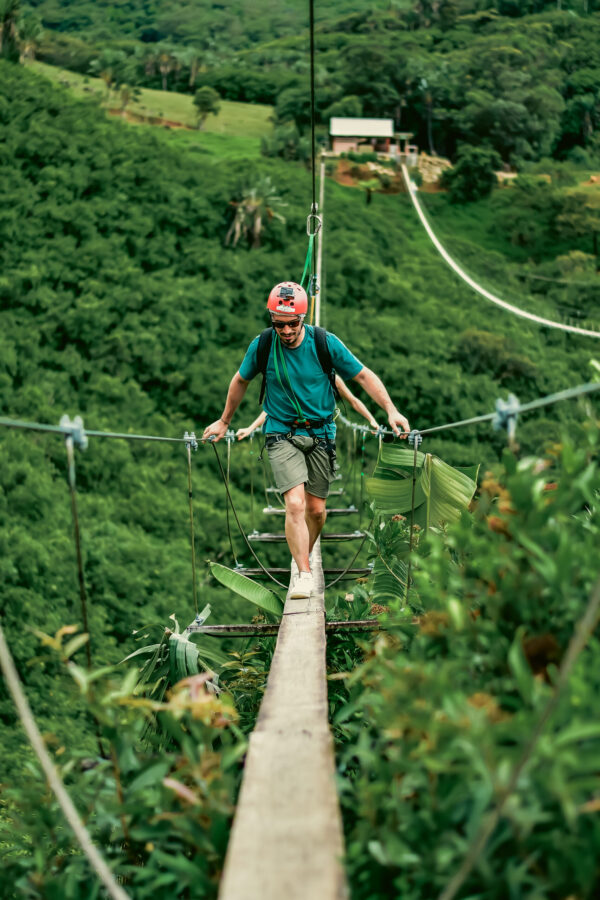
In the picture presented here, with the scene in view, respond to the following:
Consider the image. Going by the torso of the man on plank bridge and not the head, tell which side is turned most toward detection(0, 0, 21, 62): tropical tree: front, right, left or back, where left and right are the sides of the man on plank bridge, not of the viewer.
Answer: back

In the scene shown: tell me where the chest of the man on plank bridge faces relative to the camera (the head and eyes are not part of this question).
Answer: toward the camera

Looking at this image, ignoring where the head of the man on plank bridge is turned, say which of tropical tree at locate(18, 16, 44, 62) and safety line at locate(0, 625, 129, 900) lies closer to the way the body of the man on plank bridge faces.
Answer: the safety line

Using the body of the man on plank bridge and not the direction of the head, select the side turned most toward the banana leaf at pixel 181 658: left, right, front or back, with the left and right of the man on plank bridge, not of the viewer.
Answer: front

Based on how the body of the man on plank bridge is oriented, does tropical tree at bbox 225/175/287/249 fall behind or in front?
behind

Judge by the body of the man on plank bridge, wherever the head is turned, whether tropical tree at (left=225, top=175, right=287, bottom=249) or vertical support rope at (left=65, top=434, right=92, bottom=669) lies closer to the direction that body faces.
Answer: the vertical support rope

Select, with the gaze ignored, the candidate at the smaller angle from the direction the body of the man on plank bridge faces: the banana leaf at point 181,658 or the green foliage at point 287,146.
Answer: the banana leaf

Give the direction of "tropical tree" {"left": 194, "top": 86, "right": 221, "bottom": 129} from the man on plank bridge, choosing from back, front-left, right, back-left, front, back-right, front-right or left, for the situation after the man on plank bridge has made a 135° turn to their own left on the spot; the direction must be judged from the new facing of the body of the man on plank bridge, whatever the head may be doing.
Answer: front-left

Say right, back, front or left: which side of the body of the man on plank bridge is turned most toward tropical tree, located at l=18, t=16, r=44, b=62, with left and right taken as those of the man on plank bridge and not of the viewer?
back

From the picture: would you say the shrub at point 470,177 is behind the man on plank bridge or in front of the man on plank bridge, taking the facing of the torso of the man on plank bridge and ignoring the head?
behind

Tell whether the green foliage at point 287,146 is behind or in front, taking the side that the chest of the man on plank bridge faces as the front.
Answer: behind
